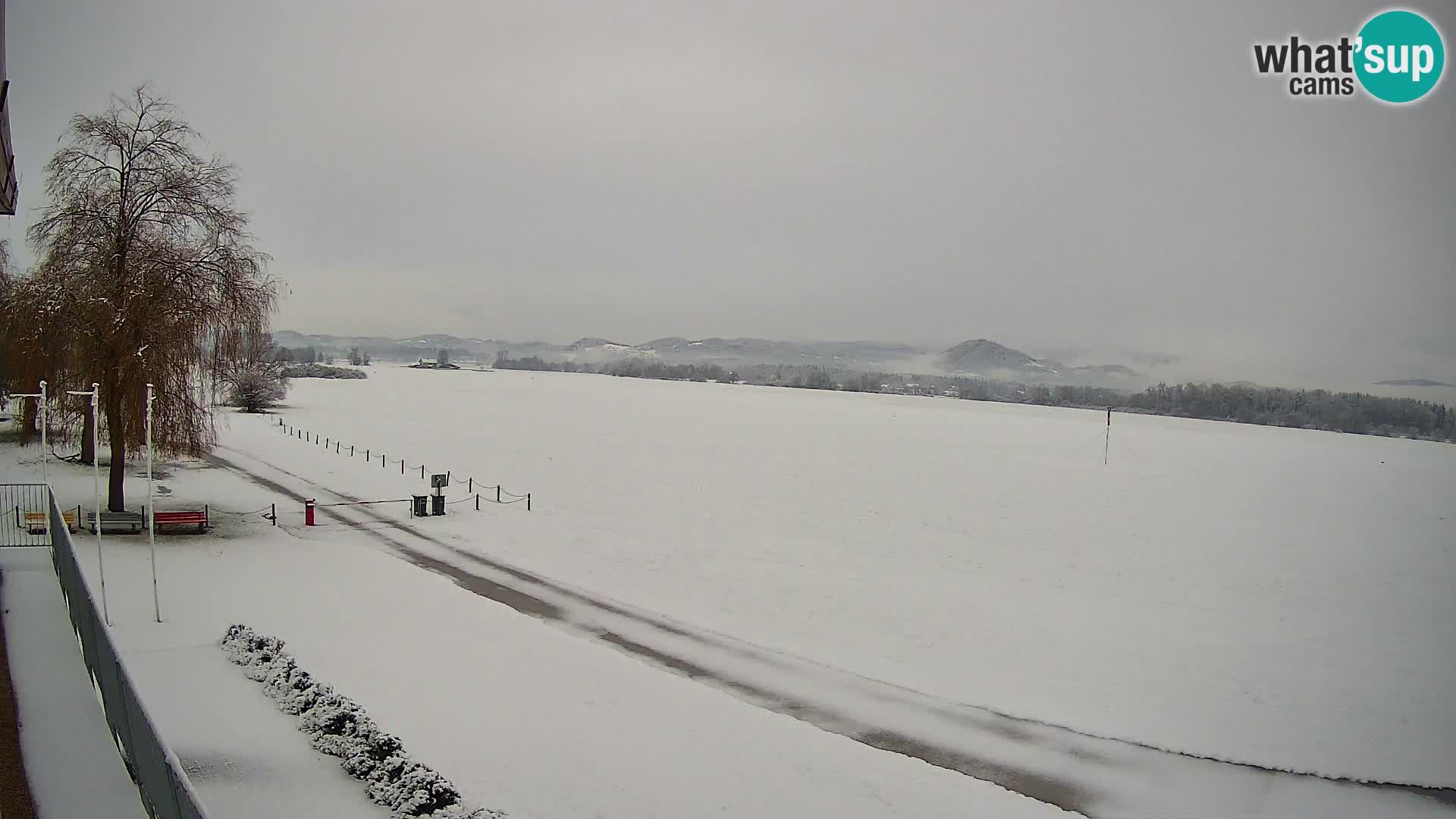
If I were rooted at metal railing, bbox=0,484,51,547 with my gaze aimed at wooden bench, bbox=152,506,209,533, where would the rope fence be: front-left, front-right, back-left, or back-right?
front-left

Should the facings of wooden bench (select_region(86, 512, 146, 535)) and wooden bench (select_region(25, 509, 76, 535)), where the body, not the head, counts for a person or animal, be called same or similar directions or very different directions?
same or similar directions
